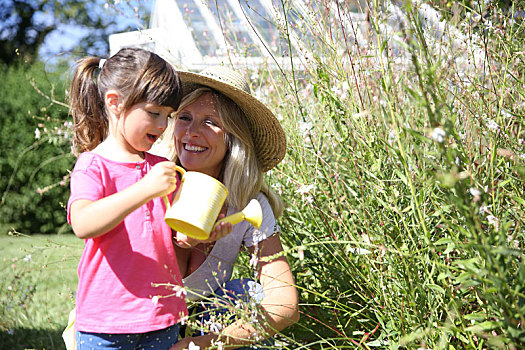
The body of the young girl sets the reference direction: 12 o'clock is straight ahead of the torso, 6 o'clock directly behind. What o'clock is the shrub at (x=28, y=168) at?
The shrub is roughly at 7 o'clock from the young girl.

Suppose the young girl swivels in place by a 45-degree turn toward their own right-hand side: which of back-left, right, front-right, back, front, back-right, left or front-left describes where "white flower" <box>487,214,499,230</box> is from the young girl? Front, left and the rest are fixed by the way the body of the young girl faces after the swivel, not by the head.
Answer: front-left

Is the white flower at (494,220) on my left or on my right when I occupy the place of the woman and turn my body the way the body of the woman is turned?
on my left

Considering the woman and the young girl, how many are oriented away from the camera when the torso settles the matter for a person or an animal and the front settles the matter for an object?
0

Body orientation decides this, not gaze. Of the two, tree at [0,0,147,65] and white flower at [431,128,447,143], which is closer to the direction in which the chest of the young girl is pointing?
the white flower

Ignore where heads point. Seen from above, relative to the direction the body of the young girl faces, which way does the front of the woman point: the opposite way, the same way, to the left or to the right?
to the right

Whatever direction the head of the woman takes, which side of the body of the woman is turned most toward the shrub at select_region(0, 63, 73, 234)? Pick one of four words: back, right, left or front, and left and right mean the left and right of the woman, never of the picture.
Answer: right

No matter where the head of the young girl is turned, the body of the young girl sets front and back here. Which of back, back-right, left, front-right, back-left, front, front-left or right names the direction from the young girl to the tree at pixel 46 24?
back-left

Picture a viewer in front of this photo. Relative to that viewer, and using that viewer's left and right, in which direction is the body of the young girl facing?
facing the viewer and to the right of the viewer

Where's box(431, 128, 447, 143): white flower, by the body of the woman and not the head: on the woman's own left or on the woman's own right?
on the woman's own left

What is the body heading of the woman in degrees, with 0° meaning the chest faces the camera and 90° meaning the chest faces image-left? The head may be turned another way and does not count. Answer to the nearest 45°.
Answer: approximately 45°

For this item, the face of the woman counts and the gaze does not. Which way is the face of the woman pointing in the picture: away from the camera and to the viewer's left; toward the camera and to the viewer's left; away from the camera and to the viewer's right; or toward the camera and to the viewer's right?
toward the camera and to the viewer's left

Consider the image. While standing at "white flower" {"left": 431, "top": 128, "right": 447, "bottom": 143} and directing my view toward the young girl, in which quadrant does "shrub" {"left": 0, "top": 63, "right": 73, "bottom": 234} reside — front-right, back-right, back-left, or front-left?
front-right
